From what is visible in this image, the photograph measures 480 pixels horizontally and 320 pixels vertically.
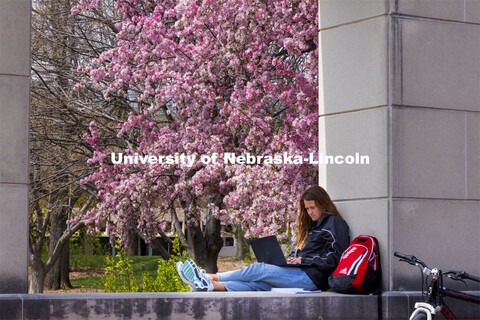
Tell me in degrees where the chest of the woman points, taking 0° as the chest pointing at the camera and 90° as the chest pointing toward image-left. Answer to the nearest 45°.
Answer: approximately 90°

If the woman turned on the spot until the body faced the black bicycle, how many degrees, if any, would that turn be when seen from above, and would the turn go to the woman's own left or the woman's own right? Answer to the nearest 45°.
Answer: approximately 135° to the woman's own left

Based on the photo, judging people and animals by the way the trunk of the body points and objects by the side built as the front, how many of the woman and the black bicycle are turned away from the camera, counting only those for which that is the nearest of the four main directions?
0

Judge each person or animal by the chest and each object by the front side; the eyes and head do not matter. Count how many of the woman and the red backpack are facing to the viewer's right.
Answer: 0

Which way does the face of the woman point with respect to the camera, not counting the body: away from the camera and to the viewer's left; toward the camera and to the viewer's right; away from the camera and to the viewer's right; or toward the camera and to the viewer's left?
toward the camera and to the viewer's left

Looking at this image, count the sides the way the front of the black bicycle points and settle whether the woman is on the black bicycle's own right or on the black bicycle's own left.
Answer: on the black bicycle's own right

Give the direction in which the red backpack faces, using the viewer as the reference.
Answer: facing the viewer and to the left of the viewer
